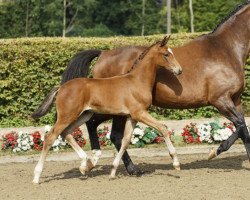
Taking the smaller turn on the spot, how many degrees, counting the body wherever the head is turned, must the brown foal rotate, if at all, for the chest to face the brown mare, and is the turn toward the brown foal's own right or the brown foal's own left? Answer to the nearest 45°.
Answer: approximately 45° to the brown foal's own left

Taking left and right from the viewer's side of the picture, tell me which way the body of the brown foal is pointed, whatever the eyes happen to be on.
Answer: facing to the right of the viewer

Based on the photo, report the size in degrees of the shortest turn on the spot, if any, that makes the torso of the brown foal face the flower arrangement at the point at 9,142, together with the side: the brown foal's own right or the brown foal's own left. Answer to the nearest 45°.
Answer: approximately 135° to the brown foal's own left

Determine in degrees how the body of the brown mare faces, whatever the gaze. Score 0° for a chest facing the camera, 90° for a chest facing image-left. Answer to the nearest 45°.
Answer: approximately 270°

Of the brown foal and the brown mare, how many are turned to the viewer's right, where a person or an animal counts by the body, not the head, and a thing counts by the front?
2

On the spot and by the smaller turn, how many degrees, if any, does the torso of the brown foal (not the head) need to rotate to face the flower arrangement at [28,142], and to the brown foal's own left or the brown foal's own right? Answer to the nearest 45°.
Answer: approximately 135° to the brown foal's own left

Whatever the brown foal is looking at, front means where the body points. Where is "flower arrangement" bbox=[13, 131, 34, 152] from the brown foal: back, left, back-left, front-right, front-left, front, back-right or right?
back-left

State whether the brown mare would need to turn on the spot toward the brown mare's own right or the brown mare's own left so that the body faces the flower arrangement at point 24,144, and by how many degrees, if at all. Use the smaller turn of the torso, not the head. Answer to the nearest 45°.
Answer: approximately 180°

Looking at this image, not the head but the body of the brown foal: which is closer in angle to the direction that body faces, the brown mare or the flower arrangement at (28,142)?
the brown mare

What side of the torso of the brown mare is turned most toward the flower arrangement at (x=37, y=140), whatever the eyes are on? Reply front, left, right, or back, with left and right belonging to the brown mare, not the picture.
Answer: back

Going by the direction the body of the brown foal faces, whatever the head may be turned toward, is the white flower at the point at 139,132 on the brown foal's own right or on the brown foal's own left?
on the brown foal's own left
